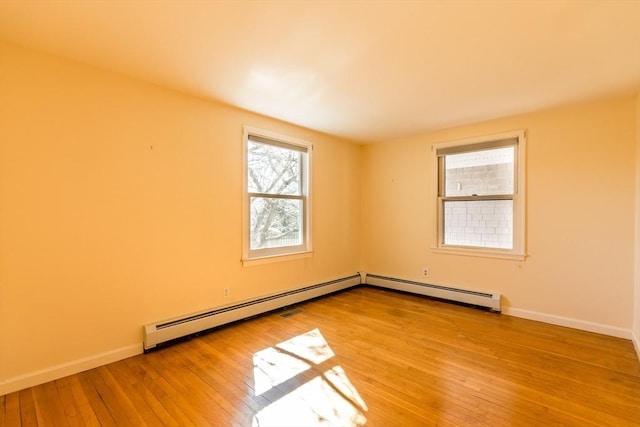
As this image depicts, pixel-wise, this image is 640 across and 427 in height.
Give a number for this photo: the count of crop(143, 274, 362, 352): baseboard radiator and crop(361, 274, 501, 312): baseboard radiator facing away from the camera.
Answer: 0

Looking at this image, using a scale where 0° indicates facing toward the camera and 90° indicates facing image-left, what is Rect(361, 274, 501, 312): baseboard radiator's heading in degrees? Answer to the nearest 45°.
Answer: approximately 45°

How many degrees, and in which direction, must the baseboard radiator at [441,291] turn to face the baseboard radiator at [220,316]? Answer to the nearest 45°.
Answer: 0° — it already faces it

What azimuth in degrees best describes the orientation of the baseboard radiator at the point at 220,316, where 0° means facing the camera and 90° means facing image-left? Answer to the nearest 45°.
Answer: approximately 315°

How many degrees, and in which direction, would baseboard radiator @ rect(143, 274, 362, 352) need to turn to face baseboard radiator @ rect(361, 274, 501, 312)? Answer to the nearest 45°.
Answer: approximately 45° to its left
